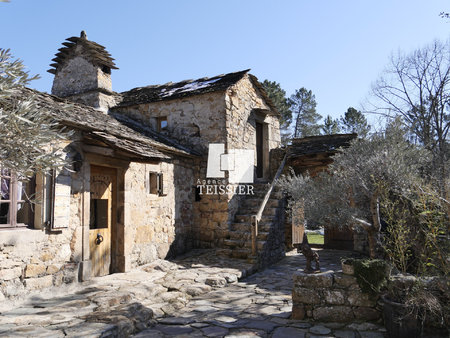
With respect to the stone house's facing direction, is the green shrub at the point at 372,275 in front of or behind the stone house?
in front

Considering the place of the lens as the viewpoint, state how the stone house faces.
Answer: facing the viewer and to the right of the viewer

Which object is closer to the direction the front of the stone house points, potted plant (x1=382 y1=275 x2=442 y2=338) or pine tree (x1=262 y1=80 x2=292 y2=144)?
the potted plant

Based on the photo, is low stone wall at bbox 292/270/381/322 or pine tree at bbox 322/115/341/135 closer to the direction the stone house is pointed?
the low stone wall

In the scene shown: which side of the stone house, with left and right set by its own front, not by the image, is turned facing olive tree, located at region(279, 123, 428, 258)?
front

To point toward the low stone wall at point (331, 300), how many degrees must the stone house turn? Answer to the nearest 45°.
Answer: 0° — it already faces it

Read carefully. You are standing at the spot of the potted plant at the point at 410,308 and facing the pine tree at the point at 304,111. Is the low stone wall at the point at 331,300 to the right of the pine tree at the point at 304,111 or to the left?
left

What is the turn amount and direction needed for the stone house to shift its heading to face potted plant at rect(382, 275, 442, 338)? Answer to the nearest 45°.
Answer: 0° — it already faces it
